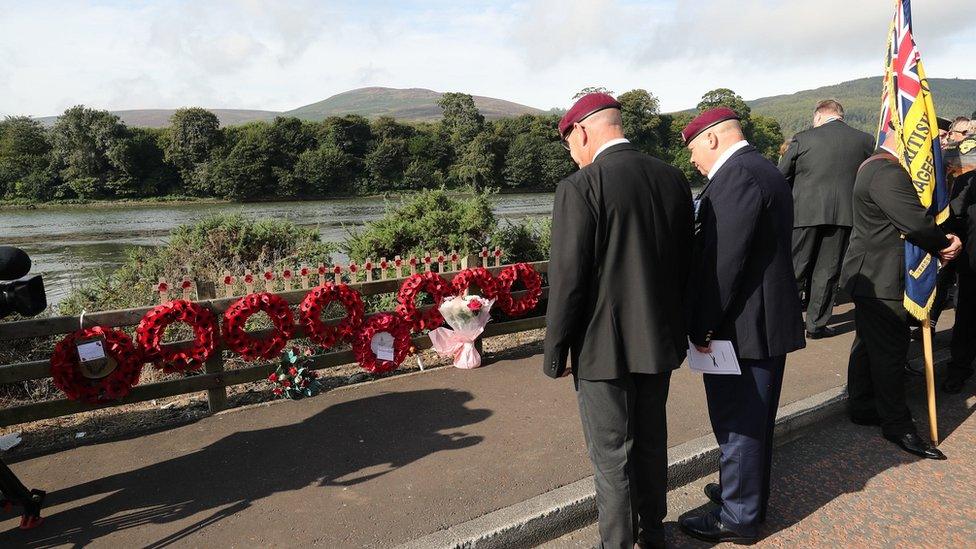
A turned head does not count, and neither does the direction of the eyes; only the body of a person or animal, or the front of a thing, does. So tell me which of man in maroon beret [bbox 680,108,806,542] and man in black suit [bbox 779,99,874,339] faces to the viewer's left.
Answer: the man in maroon beret

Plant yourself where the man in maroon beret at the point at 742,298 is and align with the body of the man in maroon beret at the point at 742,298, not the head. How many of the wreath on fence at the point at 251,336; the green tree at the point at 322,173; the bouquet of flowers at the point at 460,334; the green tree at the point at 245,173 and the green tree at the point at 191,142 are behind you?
0

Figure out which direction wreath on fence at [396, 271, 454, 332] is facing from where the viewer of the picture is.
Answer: facing the viewer

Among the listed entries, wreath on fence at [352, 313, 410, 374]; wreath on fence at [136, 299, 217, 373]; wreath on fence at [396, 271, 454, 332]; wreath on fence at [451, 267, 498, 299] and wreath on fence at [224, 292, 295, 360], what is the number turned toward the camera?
5

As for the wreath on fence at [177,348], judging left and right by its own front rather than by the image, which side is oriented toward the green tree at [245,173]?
back

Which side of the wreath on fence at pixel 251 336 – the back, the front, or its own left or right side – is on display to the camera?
front

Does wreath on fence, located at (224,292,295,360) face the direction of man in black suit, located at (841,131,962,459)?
no

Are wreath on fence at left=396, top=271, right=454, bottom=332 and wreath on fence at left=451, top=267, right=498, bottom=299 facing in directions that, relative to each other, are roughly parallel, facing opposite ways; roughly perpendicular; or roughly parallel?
roughly parallel

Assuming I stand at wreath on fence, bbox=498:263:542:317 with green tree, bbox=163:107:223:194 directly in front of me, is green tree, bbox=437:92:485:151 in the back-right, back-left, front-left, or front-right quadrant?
front-right

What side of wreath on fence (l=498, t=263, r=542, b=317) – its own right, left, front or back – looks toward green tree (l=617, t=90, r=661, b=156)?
back

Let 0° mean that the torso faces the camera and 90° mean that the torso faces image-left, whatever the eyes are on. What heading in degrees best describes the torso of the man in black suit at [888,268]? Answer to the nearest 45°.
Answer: approximately 270°

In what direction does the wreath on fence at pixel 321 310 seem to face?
toward the camera

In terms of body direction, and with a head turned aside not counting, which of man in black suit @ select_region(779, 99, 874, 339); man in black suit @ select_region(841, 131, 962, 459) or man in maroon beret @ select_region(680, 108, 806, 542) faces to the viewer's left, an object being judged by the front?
the man in maroon beret
